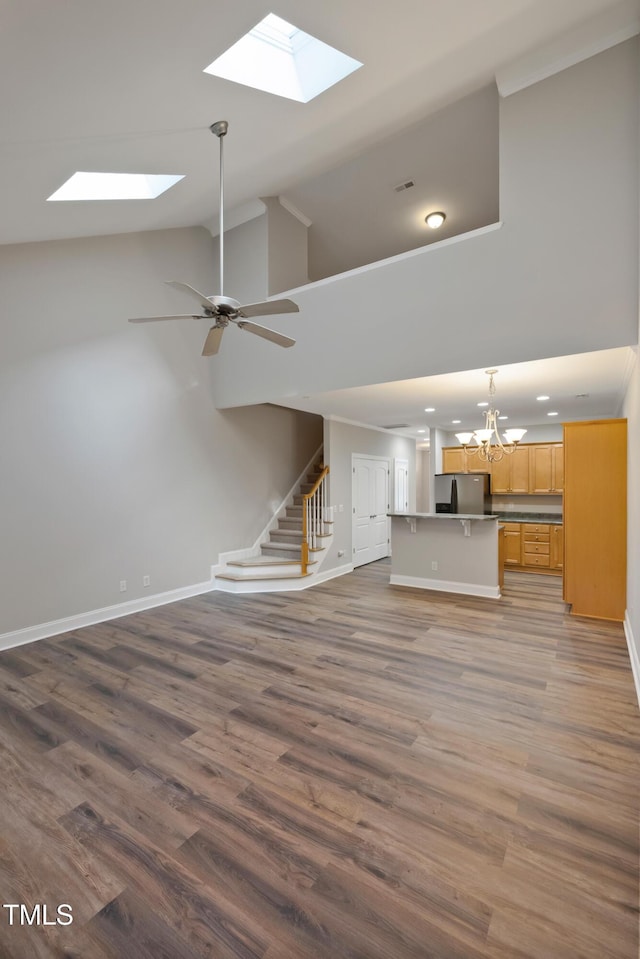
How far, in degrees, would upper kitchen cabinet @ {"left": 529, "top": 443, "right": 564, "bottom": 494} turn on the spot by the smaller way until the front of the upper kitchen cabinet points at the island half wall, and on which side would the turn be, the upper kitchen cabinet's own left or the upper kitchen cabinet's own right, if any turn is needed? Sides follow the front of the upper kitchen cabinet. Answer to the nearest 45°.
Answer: approximately 45° to the upper kitchen cabinet's own right

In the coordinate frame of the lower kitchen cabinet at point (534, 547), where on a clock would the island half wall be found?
The island half wall is roughly at 1 o'clock from the lower kitchen cabinet.

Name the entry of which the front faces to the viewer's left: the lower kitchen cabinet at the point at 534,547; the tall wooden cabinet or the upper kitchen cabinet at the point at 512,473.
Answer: the tall wooden cabinet

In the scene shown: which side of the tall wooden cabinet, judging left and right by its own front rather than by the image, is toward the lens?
left
